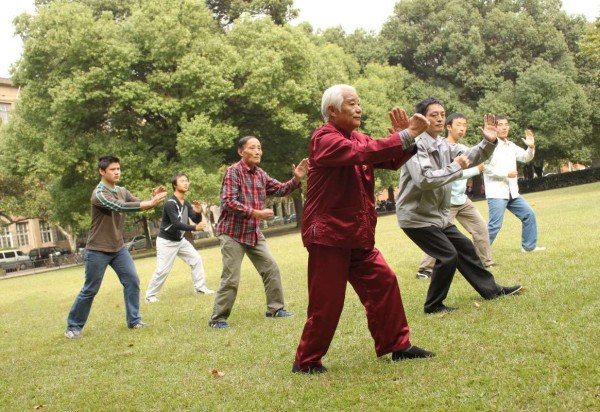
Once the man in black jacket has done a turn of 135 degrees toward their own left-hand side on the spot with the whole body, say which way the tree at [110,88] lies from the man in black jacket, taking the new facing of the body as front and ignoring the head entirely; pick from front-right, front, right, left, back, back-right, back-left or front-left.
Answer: front

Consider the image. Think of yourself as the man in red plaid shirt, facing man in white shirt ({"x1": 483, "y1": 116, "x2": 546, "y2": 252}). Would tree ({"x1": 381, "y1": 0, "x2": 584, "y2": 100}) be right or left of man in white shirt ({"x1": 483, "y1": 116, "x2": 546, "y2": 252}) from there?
left

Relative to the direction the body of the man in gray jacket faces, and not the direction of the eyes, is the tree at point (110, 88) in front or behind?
behind

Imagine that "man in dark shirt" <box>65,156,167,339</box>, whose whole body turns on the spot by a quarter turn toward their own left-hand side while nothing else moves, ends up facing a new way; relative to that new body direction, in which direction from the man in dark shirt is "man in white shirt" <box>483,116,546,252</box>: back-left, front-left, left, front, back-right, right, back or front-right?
front-right

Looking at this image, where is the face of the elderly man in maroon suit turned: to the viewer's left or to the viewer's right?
to the viewer's right

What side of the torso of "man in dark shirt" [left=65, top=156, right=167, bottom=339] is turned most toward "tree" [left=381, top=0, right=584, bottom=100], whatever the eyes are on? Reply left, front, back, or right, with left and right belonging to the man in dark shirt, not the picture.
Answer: left

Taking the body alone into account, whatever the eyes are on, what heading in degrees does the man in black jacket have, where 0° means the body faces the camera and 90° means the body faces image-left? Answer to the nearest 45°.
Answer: approximately 315°

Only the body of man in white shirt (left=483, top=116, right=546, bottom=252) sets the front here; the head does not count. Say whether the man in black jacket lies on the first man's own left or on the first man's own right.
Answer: on the first man's own right

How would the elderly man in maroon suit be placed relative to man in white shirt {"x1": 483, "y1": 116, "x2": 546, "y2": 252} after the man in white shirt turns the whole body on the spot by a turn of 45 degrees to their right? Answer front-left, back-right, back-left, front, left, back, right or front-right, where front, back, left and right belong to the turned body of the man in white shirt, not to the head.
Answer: front

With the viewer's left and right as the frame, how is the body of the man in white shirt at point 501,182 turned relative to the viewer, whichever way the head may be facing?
facing the viewer and to the right of the viewer

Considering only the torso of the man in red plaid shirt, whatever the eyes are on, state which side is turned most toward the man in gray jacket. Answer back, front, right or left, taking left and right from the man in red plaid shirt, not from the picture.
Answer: front

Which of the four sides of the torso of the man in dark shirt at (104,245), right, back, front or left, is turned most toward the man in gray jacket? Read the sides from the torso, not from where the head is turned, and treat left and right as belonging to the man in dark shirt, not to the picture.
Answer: front

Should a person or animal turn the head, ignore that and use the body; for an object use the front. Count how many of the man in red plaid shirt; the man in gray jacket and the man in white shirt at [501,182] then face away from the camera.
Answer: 0

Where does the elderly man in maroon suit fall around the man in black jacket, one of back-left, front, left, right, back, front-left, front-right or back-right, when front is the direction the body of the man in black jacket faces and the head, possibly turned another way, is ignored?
front-right

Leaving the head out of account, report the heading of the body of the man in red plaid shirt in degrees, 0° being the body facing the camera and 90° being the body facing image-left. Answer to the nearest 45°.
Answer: approximately 315°

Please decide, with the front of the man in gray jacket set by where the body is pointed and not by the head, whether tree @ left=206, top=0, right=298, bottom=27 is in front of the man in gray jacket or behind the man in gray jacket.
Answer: behind

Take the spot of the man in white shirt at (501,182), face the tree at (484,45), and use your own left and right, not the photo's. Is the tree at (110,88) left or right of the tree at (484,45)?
left

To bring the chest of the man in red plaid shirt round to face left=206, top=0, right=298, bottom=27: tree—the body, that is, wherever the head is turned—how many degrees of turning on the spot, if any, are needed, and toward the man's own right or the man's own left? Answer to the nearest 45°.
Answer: approximately 135° to the man's own left
